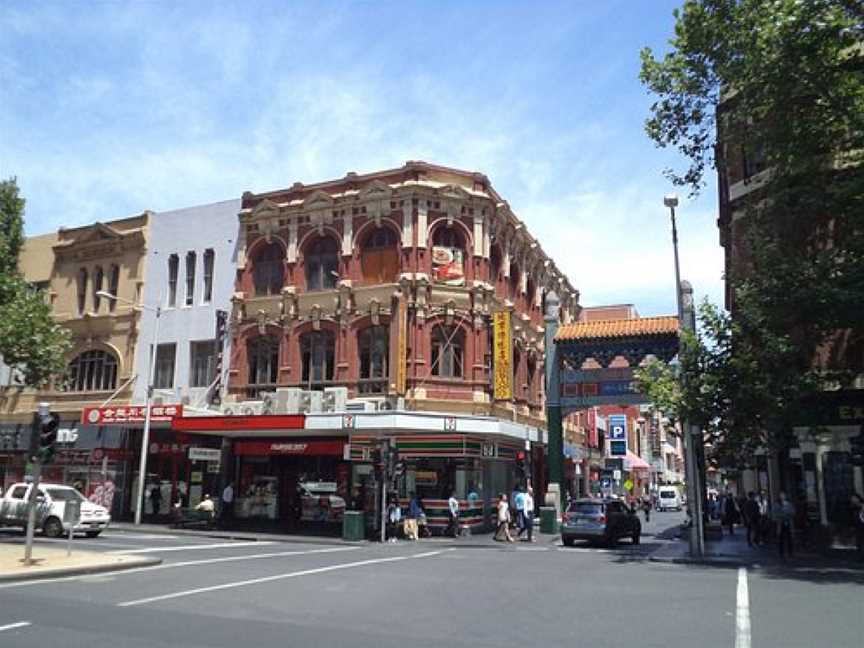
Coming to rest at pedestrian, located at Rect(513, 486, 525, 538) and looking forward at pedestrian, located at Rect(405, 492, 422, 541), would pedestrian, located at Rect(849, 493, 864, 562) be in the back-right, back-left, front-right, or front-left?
back-left

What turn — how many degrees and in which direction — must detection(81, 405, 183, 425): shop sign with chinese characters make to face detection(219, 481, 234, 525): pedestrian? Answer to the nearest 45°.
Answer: approximately 90° to its left

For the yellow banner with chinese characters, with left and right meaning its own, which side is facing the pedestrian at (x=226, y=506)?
right

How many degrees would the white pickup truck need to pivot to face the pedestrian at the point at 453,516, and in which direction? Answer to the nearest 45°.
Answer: approximately 45° to its left
